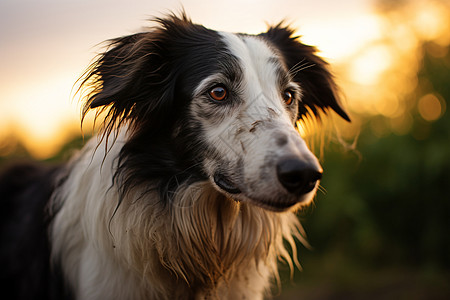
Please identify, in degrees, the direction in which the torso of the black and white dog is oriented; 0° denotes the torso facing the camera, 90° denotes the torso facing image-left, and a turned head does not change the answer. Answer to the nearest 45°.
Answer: approximately 315°
